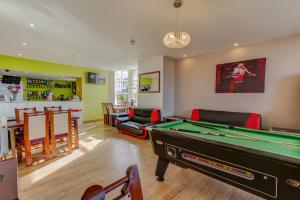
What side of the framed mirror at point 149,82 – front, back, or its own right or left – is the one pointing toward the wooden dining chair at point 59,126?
front

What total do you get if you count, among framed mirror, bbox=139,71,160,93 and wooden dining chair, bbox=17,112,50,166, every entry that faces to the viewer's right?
0

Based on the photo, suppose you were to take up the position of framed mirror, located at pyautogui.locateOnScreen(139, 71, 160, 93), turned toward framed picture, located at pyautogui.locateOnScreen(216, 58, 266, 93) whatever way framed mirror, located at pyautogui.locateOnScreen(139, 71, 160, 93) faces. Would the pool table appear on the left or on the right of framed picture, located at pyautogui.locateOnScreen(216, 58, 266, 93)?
right

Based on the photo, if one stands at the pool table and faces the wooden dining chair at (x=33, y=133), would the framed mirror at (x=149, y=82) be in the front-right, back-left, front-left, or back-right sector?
front-right

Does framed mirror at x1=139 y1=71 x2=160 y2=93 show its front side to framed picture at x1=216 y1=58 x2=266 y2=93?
no

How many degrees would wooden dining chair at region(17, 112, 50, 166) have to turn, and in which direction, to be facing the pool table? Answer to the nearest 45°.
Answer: approximately 180°

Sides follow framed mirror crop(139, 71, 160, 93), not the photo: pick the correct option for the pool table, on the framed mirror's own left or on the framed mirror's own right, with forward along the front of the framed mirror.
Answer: on the framed mirror's own left

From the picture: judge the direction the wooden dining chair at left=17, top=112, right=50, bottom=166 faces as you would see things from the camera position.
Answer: facing away from the viewer and to the left of the viewer

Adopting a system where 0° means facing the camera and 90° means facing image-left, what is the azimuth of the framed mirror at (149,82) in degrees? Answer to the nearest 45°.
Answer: approximately 45°
